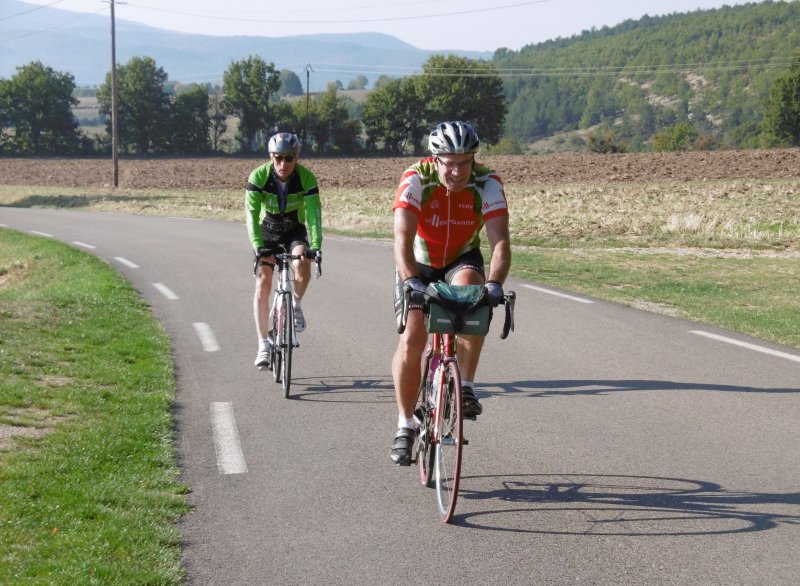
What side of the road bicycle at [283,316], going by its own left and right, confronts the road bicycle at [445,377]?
front

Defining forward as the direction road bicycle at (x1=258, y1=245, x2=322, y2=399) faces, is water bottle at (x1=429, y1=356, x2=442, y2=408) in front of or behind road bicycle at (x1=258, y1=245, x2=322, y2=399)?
in front

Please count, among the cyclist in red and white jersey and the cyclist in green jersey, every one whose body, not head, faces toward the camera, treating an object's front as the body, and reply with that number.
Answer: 2

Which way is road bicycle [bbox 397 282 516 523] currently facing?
toward the camera

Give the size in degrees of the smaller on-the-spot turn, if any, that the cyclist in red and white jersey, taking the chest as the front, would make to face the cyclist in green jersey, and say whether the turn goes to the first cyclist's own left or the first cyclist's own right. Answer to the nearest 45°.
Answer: approximately 135° to the first cyclist's own right

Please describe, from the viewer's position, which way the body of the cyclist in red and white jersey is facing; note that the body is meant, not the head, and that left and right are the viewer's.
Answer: facing the viewer

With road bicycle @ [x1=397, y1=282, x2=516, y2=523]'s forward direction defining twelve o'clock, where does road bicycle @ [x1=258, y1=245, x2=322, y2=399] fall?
road bicycle @ [x1=258, y1=245, x2=322, y2=399] is roughly at 5 o'clock from road bicycle @ [x1=397, y1=282, x2=516, y2=523].

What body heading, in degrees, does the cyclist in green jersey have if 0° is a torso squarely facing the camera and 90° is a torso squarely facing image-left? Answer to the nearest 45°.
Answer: approximately 0°

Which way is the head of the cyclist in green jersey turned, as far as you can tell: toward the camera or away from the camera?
toward the camera

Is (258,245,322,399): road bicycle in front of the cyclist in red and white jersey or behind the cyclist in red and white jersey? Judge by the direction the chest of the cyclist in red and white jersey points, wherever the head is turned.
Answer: behind

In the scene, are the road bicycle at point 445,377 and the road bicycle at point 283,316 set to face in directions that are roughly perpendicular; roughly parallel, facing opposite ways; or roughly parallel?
roughly parallel

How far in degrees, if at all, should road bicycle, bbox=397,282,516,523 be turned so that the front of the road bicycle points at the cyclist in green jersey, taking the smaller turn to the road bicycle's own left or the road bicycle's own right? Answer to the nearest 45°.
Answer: approximately 135° to the road bicycle's own right

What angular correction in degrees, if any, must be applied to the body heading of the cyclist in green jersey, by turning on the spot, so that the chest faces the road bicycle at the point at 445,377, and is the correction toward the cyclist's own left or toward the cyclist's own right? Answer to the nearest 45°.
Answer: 0° — they already face it

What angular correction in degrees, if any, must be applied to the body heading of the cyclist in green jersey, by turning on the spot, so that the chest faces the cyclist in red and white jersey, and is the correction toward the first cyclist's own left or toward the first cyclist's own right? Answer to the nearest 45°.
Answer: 0° — they already face them

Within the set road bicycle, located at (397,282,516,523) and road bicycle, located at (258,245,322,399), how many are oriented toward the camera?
2

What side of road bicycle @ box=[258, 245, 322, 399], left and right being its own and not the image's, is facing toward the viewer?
front

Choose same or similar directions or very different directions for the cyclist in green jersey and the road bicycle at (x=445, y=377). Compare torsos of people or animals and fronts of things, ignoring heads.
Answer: same or similar directions

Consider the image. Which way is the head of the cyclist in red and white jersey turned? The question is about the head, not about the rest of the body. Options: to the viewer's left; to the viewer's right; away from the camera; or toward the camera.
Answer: toward the camera

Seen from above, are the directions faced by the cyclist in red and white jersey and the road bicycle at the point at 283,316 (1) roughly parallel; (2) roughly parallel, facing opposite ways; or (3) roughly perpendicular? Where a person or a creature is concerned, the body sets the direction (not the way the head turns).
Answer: roughly parallel
